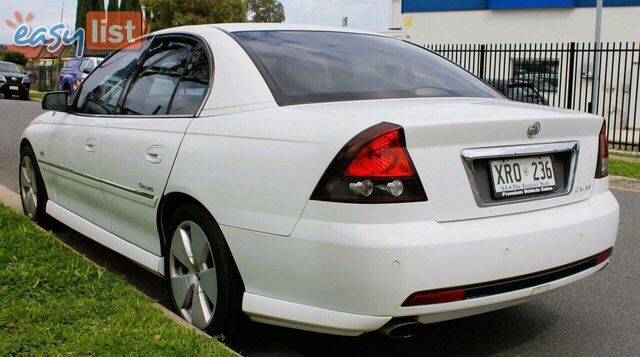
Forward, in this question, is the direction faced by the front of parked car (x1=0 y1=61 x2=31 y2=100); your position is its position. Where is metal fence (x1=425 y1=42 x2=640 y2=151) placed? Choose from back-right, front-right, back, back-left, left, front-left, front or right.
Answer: front

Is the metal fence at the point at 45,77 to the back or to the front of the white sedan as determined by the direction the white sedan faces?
to the front

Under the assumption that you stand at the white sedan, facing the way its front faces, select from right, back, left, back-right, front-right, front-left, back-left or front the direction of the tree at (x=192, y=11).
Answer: front-right

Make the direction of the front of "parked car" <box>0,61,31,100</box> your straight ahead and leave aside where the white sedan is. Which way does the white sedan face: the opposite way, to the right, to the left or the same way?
the opposite way

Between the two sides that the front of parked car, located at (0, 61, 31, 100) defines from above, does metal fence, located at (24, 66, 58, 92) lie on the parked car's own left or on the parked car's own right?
on the parked car's own left

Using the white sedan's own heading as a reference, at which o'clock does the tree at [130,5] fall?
The tree is roughly at 1 o'clock from the white sedan.

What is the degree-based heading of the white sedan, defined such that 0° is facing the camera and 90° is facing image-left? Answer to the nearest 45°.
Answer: approximately 135°

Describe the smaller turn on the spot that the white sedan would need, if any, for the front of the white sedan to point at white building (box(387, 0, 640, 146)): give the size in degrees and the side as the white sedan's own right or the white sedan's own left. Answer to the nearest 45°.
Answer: approximately 45° to the white sedan's own right

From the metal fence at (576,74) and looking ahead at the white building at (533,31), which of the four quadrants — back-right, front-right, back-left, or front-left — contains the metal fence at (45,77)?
front-left

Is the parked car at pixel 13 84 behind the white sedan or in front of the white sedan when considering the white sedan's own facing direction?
in front

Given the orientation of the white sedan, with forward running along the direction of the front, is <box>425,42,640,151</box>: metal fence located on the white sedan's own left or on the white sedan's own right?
on the white sedan's own right

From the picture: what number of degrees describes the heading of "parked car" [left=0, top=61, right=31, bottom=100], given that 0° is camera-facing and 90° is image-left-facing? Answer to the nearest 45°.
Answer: approximately 315°

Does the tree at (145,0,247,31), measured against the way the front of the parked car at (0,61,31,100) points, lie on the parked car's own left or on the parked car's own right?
on the parked car's own left

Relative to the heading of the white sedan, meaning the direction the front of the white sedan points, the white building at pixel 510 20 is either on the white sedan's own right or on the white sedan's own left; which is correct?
on the white sedan's own right
